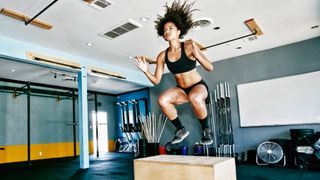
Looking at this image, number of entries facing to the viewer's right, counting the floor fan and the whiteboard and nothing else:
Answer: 0

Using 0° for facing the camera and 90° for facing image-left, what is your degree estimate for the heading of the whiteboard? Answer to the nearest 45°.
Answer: approximately 45°

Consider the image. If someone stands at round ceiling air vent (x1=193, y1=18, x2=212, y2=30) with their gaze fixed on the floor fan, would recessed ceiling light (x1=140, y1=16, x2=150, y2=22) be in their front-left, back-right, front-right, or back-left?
back-left

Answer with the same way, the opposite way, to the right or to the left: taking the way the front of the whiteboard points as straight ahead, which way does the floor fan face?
the same way

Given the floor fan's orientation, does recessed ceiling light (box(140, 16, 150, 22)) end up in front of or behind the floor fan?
in front
